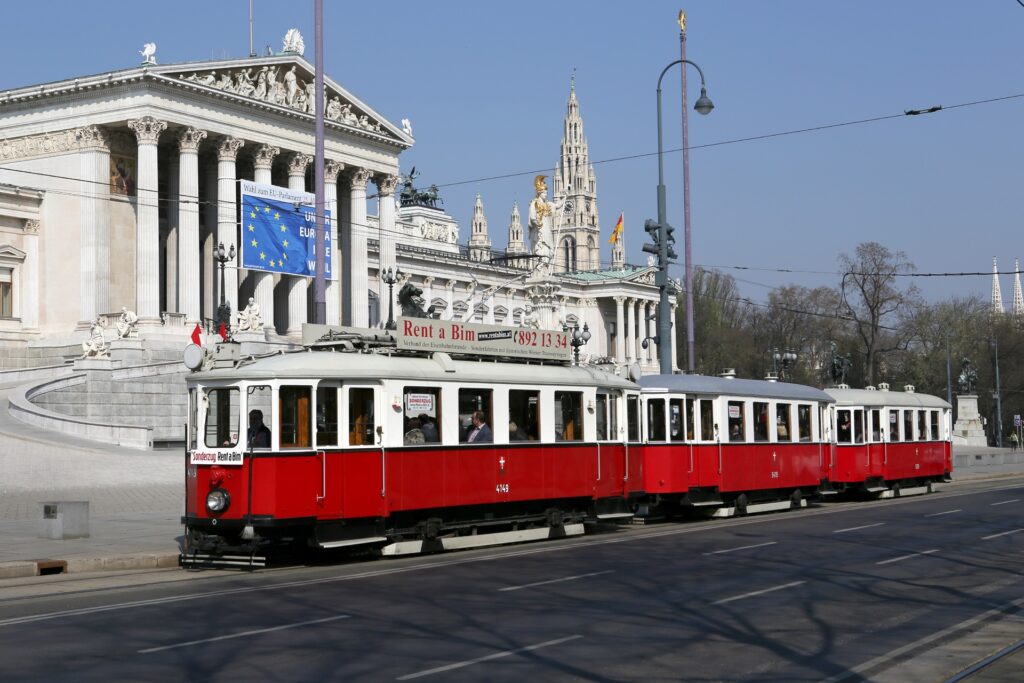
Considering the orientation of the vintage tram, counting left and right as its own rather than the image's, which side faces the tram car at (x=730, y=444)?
back

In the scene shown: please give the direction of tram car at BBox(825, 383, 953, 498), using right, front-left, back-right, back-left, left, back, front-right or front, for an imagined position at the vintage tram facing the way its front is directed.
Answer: back

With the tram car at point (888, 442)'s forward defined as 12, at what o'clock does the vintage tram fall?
The vintage tram is roughly at 11 o'clock from the tram car.

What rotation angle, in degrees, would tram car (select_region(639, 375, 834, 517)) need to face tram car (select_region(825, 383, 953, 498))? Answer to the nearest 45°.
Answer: approximately 180°

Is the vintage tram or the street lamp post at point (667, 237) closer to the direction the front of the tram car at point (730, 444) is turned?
the vintage tram

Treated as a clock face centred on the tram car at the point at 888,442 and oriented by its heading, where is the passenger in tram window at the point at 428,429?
The passenger in tram window is roughly at 11 o'clock from the tram car.

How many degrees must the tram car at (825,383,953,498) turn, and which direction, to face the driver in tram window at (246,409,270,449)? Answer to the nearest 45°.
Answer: approximately 45° to its left

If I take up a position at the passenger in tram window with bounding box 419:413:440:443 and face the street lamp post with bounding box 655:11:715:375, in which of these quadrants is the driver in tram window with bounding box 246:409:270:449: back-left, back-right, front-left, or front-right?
back-left

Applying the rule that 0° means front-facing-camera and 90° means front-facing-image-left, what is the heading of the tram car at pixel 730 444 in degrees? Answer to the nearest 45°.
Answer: approximately 45°
